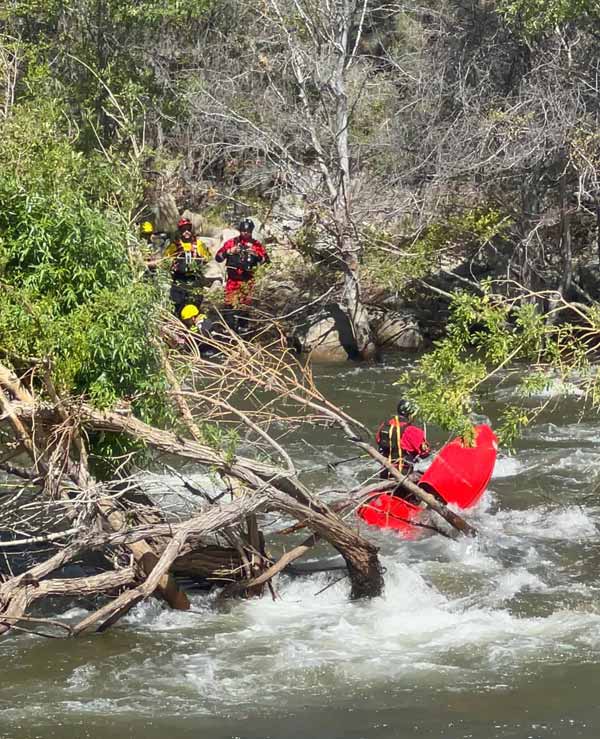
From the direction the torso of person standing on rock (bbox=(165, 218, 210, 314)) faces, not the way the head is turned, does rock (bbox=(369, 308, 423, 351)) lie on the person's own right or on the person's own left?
on the person's own left

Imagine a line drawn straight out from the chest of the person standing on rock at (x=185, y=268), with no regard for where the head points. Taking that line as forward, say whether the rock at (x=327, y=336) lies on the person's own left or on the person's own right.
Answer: on the person's own left

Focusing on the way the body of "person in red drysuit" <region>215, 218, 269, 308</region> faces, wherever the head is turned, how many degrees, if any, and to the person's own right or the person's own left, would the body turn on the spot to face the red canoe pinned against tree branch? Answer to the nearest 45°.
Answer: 0° — they already face it

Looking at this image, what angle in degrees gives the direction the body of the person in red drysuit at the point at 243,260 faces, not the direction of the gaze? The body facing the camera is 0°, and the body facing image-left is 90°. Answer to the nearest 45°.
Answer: approximately 0°

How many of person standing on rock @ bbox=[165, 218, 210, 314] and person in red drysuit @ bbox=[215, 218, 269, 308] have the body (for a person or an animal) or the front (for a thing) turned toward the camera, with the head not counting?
2

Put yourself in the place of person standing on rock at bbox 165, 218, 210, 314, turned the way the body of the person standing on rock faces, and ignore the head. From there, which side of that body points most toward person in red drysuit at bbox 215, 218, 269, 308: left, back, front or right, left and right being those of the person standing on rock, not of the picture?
left
